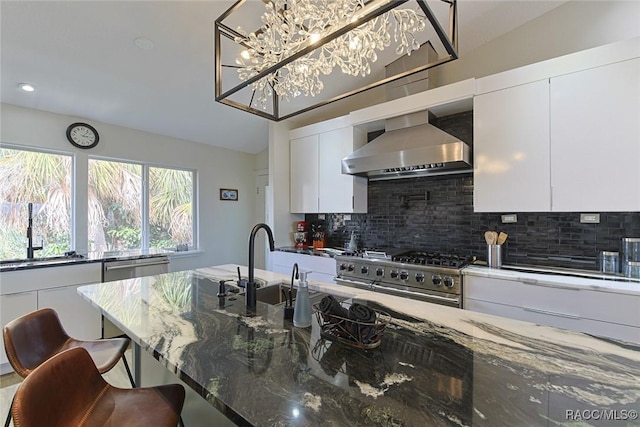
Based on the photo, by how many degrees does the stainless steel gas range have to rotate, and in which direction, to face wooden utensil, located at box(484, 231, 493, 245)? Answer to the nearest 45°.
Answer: approximately 135° to its left

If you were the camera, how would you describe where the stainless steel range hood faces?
facing the viewer and to the left of the viewer

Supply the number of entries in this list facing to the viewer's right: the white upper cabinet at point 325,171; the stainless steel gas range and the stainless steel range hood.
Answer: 0

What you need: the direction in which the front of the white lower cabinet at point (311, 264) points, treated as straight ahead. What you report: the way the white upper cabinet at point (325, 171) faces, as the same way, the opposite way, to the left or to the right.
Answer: the same way

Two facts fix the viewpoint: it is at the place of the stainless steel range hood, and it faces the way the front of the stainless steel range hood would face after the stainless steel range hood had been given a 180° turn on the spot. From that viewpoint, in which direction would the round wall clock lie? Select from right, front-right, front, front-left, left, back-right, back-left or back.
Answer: back-left

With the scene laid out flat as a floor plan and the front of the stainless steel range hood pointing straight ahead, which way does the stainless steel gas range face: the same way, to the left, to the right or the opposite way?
the same way

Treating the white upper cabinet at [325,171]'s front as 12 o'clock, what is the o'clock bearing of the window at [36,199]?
The window is roughly at 1 o'clock from the white upper cabinet.

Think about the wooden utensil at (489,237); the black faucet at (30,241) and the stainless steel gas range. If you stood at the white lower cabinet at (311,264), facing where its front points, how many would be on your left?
2

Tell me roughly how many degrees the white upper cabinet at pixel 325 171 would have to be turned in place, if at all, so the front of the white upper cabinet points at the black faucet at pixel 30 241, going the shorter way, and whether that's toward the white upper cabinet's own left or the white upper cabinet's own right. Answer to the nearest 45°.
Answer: approximately 45° to the white upper cabinet's own right

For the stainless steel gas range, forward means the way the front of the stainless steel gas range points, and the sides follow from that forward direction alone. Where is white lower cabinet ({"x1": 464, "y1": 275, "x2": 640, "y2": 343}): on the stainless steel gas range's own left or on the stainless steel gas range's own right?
on the stainless steel gas range's own left

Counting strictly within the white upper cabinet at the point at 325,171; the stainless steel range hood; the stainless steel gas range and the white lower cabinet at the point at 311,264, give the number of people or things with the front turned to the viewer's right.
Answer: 0

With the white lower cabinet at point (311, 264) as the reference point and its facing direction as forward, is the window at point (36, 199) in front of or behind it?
in front

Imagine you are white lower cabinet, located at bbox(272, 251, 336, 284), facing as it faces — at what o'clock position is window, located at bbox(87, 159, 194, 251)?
The window is roughly at 2 o'clock from the white lower cabinet.

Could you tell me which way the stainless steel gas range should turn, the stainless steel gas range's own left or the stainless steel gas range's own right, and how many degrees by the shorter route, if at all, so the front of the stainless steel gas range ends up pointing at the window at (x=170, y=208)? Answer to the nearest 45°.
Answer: approximately 45° to the stainless steel gas range's own right

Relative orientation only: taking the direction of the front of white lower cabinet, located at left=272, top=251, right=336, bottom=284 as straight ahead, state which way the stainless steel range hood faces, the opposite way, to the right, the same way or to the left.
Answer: the same way

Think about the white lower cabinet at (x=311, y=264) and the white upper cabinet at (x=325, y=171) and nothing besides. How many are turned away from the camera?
0

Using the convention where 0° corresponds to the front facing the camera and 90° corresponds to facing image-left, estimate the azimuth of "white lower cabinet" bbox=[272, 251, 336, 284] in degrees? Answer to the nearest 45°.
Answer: approximately 45°

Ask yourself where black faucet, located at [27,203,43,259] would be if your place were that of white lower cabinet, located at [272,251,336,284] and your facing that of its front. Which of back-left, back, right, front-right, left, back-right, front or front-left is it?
front-right
